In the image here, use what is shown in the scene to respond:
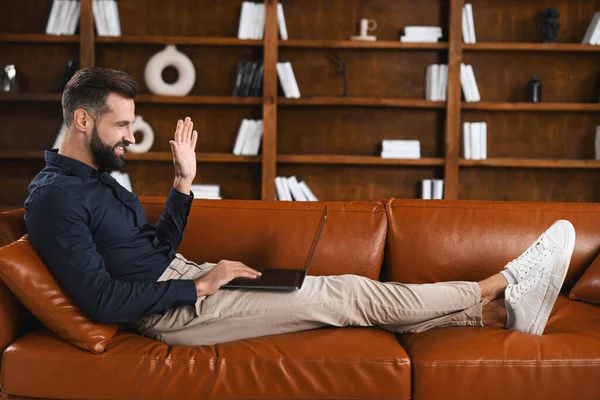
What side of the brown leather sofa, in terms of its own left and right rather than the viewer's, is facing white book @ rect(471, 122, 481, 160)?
back

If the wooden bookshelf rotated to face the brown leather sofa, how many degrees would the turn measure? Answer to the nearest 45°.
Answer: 0° — it already faces it

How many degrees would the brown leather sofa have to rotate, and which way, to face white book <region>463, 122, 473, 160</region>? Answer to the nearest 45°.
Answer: approximately 180°

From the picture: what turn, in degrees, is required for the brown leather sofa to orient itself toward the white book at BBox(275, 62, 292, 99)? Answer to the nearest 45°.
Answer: approximately 180°

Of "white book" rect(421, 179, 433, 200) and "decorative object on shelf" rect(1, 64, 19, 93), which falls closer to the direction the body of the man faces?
the white book

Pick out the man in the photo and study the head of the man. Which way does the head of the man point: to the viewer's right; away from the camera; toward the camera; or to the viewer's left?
to the viewer's right

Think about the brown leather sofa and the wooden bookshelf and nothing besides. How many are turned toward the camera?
2

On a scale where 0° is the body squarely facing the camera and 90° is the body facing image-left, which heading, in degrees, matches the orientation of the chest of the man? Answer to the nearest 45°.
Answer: approximately 270°
